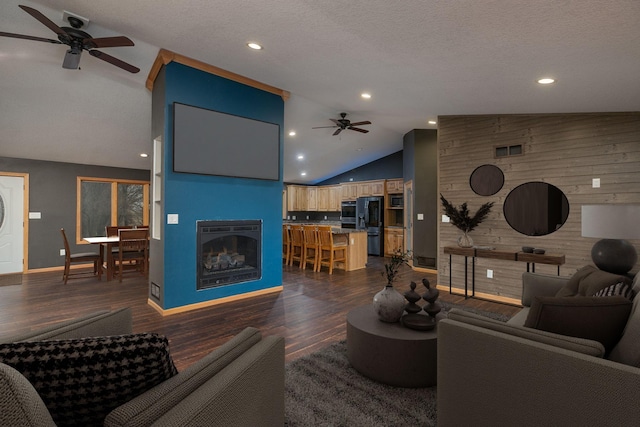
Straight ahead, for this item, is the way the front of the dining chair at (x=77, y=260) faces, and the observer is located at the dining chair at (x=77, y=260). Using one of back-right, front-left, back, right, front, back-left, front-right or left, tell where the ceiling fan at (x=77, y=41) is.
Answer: right

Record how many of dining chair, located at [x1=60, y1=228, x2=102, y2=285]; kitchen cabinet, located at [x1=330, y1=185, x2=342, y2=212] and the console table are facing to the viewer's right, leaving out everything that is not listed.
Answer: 1

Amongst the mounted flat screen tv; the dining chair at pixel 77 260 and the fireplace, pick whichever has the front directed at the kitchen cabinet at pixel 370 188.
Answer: the dining chair

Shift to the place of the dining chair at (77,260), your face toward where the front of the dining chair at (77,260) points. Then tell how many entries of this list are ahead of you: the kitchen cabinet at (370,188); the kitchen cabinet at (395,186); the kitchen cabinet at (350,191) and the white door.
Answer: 3

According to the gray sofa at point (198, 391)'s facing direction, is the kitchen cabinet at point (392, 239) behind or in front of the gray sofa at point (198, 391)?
in front

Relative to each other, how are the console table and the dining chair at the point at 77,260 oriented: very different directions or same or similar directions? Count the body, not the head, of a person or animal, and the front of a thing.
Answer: very different directions

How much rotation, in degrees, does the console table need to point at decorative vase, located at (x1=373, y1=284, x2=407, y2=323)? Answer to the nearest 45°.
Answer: approximately 45° to its left

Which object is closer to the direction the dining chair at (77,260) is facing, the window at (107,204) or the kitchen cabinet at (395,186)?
the kitchen cabinet

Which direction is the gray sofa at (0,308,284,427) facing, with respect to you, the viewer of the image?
facing away from the viewer and to the right of the viewer

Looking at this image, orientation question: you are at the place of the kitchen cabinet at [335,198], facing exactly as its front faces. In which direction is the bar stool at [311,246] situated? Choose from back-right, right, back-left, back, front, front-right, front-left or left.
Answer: front-left

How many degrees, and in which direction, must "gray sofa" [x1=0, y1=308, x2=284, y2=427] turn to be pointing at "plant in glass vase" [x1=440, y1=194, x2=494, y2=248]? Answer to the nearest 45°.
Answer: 0° — it already faces it

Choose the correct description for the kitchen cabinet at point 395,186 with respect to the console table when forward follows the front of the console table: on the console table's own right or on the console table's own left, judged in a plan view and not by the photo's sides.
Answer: on the console table's own right

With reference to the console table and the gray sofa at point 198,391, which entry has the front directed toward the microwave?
the gray sofa

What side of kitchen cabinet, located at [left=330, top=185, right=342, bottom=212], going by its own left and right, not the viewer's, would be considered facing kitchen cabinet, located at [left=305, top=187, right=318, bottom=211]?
right

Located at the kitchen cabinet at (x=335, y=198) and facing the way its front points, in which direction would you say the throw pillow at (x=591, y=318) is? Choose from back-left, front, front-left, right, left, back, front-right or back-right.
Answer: front-left

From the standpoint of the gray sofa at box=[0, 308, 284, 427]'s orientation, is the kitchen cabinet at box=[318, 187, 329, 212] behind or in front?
in front
